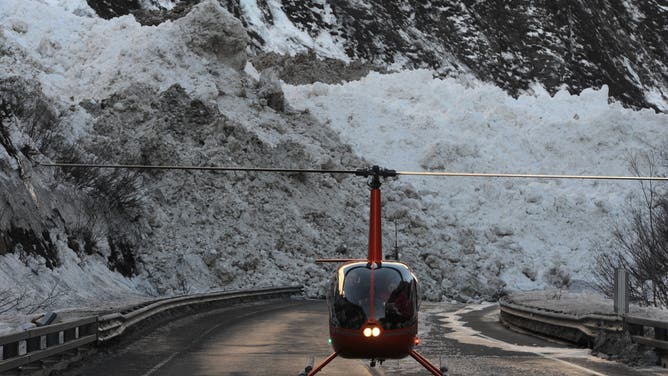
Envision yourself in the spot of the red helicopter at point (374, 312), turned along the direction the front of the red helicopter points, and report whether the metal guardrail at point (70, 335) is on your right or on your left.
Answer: on your right

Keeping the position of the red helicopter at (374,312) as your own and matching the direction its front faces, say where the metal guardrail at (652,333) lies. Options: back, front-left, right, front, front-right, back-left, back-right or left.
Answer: back-left

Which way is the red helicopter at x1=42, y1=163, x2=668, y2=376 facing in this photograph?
toward the camera

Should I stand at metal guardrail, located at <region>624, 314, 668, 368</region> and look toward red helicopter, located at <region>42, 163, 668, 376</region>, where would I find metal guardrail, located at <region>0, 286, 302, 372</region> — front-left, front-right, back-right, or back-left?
front-right

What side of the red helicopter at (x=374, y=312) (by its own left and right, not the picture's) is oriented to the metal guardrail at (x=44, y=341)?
right

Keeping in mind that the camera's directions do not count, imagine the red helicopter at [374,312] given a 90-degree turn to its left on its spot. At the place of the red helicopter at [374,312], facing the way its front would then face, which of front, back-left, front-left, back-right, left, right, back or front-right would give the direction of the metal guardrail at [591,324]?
front-left
